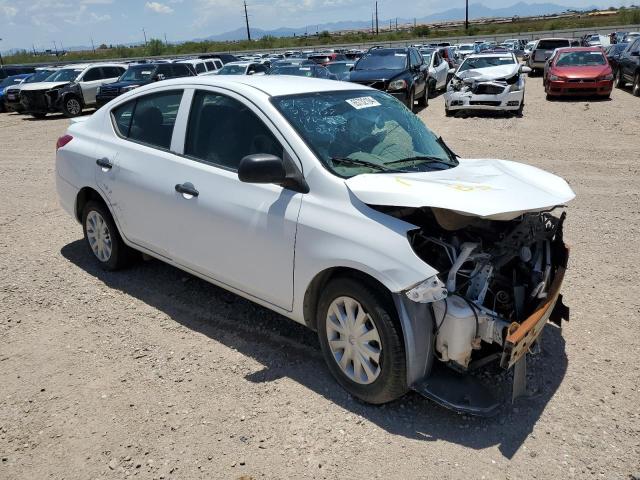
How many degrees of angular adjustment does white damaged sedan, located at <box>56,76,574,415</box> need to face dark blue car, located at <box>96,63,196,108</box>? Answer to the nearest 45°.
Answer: approximately 135° to its left

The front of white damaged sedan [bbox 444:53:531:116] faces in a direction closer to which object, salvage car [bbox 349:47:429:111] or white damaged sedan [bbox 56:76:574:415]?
the white damaged sedan

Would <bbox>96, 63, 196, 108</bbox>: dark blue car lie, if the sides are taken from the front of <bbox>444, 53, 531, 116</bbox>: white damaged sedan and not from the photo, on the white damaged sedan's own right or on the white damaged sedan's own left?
on the white damaged sedan's own right

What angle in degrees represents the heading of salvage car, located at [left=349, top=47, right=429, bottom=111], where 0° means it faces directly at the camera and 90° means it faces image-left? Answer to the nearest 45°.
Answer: approximately 45°

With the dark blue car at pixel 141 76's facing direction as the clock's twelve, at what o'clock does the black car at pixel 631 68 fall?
the black car at pixel 631 68 is roughly at 8 o'clock from the dark blue car at pixel 141 76.

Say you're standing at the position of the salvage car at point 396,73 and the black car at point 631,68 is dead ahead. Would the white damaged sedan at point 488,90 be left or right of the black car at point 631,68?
right

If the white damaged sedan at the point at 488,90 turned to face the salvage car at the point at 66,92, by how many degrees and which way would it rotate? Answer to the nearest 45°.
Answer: approximately 90° to its right

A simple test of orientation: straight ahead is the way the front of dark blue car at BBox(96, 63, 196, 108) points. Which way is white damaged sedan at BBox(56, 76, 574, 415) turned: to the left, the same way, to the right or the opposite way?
to the left

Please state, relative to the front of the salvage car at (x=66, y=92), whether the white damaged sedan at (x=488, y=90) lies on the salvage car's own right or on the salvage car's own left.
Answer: on the salvage car's own left

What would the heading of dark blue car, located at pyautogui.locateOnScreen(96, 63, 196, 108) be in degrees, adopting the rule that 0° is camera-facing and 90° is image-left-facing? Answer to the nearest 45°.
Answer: approximately 45°

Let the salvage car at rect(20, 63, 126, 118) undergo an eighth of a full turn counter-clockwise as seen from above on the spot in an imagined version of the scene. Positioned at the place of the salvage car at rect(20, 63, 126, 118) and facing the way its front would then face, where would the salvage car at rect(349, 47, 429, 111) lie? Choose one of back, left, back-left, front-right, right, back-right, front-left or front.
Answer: front-left

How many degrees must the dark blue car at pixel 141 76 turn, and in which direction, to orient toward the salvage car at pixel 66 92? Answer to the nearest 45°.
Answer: approximately 90° to its right

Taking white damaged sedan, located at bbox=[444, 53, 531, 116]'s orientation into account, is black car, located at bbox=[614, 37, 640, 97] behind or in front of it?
behind
